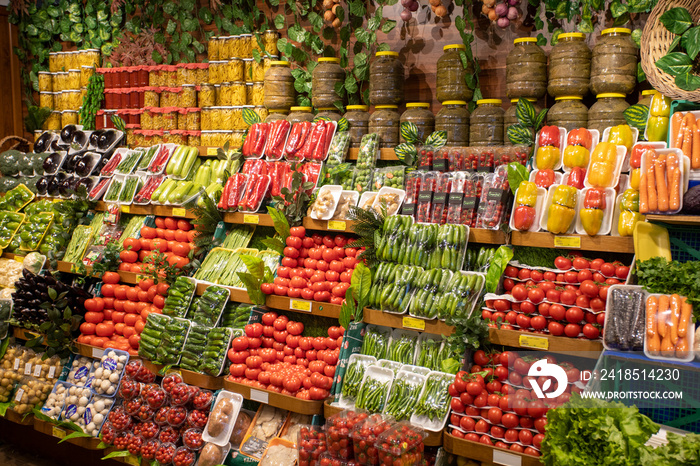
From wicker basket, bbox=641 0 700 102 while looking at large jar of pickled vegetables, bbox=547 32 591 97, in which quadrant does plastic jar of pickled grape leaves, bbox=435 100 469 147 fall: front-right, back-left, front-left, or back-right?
front-left

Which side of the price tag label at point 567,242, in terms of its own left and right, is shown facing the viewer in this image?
front

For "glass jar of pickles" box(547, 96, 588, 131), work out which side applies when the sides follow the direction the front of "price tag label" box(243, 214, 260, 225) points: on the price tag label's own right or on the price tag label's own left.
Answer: on the price tag label's own left

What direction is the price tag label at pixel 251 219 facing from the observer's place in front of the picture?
facing the viewer

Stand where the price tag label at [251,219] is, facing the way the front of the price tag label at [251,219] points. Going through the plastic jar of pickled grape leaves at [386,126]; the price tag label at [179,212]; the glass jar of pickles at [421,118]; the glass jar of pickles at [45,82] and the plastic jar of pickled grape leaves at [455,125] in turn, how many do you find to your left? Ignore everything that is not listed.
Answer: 3

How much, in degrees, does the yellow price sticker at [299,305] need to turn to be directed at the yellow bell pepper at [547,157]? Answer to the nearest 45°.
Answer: approximately 90° to its left

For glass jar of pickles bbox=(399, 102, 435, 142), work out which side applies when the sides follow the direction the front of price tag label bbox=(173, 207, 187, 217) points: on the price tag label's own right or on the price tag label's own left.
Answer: on the price tag label's own left

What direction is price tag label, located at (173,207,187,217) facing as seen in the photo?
toward the camera
